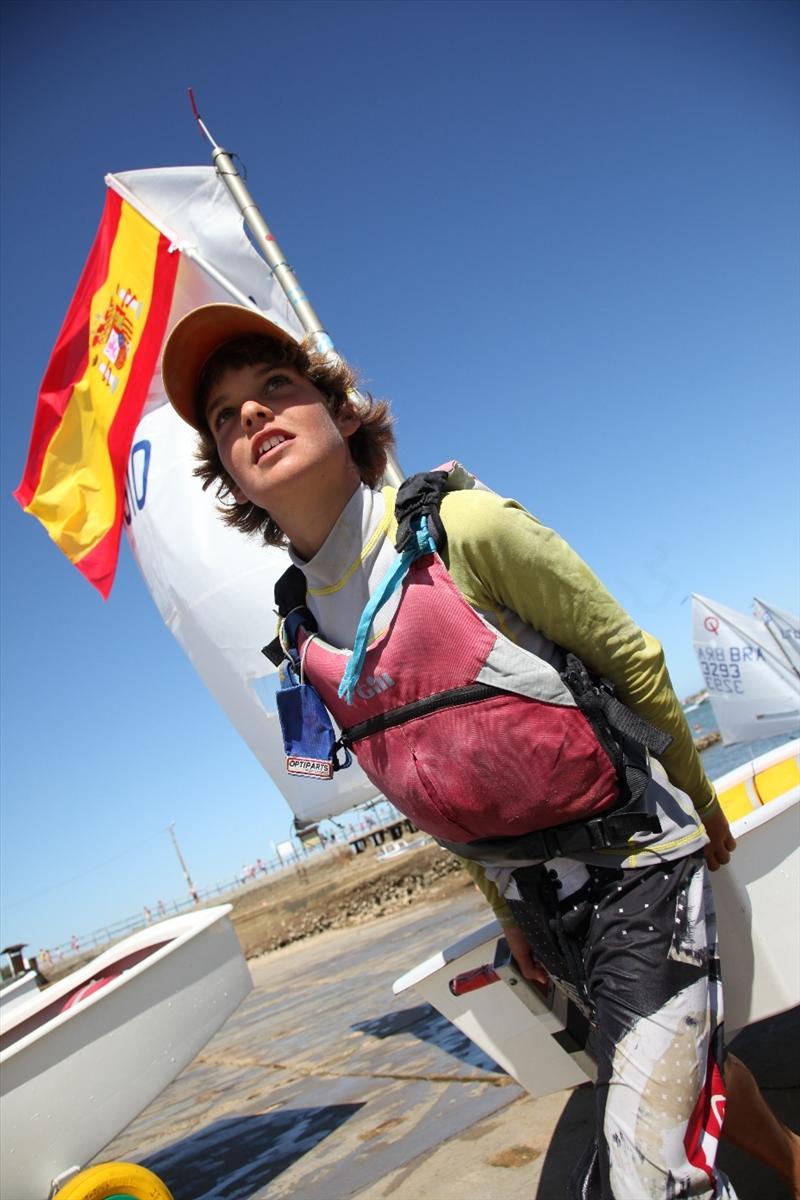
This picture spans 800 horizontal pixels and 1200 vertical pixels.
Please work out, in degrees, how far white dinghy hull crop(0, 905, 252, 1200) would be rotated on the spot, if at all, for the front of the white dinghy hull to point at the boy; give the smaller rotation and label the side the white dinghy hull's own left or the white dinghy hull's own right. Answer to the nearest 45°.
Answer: approximately 135° to the white dinghy hull's own right

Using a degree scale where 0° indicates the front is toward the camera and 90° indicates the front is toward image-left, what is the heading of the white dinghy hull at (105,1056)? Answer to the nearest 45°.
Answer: approximately 225°

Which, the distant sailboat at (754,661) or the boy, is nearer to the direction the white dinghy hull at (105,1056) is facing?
the distant sailboat

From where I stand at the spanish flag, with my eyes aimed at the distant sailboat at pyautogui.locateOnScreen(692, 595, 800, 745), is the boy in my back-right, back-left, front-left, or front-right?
back-right

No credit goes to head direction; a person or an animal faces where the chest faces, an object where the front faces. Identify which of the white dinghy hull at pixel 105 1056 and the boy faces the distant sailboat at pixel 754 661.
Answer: the white dinghy hull

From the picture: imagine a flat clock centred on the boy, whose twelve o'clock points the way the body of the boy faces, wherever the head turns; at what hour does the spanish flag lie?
The spanish flag is roughly at 4 o'clock from the boy.

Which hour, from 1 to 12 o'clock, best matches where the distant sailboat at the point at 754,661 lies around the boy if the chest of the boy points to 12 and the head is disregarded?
The distant sailboat is roughly at 5 o'clock from the boy.

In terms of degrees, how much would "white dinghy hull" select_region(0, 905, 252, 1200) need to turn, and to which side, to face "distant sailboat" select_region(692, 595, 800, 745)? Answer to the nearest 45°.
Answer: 0° — it already faces it

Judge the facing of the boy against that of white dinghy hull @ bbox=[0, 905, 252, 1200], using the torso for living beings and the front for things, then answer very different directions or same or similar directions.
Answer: very different directions

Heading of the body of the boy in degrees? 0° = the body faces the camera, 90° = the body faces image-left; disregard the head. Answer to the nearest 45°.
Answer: approximately 45°
